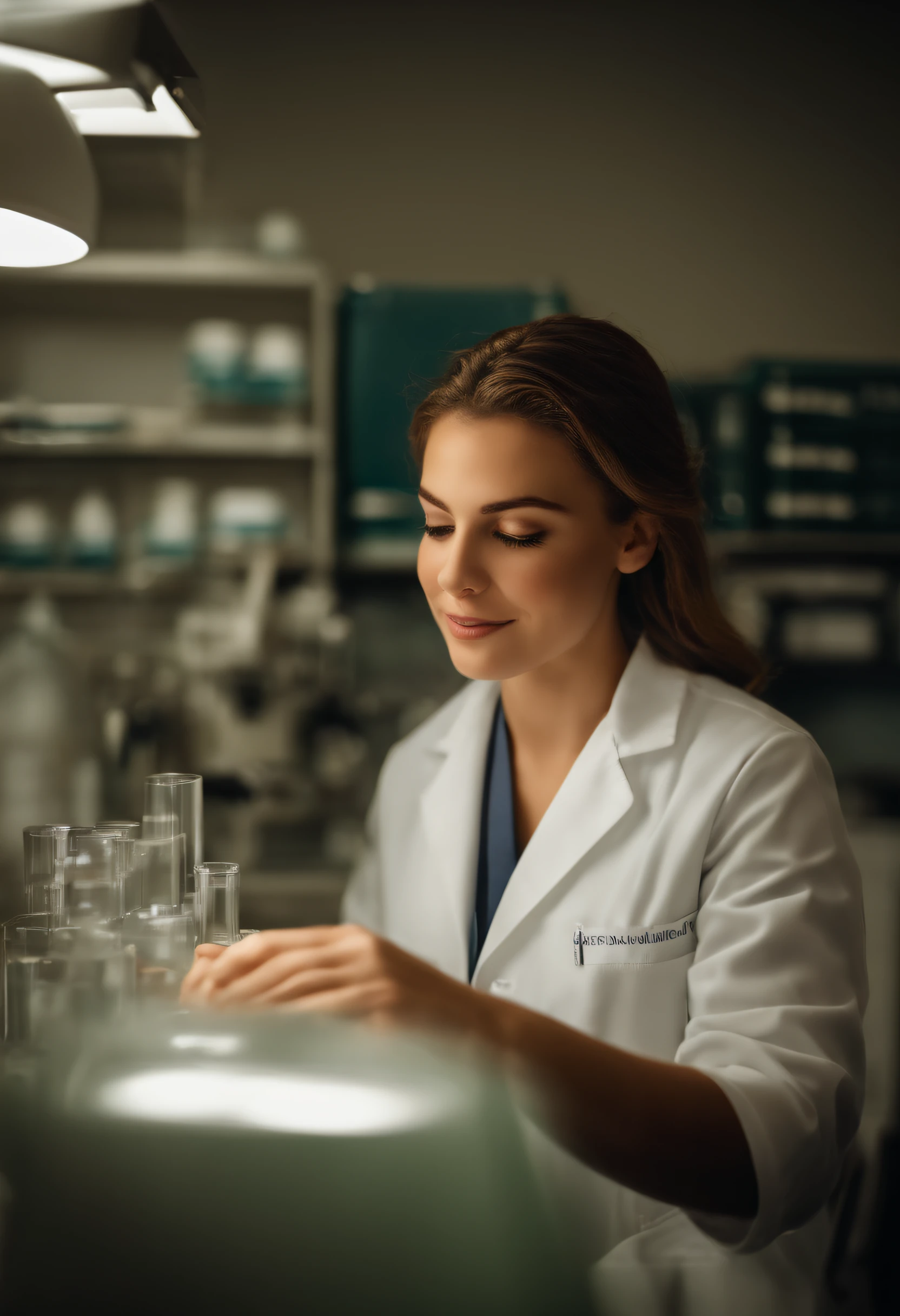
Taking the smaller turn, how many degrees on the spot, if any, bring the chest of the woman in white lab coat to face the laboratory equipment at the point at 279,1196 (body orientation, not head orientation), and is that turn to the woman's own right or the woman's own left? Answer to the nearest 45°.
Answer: approximately 45° to the woman's own left

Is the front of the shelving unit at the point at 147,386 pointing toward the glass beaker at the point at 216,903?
yes

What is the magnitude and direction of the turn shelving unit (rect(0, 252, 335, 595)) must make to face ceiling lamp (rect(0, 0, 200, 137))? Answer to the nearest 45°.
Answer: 0° — it already faces it

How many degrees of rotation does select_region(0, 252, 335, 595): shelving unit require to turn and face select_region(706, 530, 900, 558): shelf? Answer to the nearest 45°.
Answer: approximately 90° to its left

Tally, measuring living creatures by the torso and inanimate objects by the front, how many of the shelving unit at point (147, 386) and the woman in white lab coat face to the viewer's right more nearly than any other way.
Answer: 0

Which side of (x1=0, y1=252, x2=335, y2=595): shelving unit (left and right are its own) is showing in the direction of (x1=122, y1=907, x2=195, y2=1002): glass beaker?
front

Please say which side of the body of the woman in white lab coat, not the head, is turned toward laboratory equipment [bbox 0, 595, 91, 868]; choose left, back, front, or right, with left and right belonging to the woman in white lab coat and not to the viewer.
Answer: right

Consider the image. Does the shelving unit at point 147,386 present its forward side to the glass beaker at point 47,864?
yes

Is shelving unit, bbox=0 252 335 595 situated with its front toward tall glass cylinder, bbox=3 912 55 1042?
yes

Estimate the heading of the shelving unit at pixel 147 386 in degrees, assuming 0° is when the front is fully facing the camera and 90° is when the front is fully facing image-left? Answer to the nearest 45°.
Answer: approximately 0°
